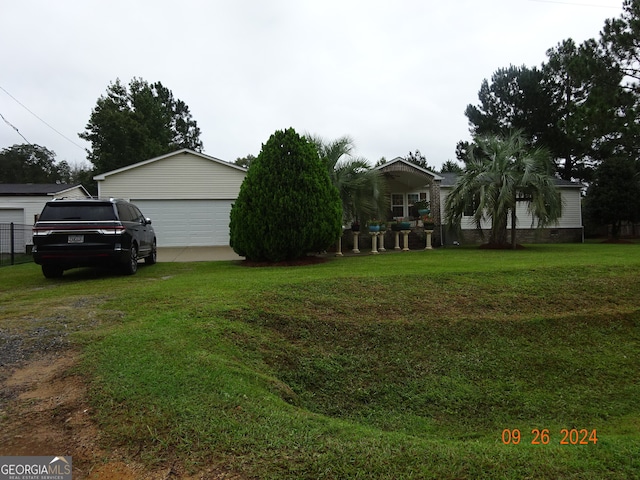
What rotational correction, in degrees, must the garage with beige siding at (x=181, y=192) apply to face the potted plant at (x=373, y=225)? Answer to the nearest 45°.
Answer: approximately 45° to its left

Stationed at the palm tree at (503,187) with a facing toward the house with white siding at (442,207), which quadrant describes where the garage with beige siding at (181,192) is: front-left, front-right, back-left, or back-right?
front-left

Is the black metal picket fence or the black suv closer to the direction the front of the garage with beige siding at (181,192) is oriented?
the black suv

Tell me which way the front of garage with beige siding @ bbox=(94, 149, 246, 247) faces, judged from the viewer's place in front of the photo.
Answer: facing the viewer

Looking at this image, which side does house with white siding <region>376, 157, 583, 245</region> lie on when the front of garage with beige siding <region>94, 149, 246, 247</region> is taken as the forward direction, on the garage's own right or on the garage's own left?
on the garage's own left

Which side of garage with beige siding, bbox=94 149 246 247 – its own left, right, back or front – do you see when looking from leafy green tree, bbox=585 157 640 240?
left

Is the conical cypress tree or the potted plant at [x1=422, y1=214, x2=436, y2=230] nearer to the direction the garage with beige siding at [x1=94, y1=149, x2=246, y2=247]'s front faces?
the conical cypress tree

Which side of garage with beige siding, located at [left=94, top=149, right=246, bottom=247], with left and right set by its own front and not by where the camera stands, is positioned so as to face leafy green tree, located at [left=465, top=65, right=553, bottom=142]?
left

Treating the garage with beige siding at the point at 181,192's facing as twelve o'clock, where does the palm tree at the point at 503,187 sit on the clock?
The palm tree is roughly at 10 o'clock from the garage with beige siding.

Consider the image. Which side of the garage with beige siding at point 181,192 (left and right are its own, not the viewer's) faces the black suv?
front

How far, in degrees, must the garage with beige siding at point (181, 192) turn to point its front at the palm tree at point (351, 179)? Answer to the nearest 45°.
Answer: approximately 45° to its left

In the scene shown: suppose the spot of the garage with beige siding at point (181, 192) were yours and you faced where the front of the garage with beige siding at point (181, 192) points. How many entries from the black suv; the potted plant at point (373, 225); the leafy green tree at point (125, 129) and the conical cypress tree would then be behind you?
1
